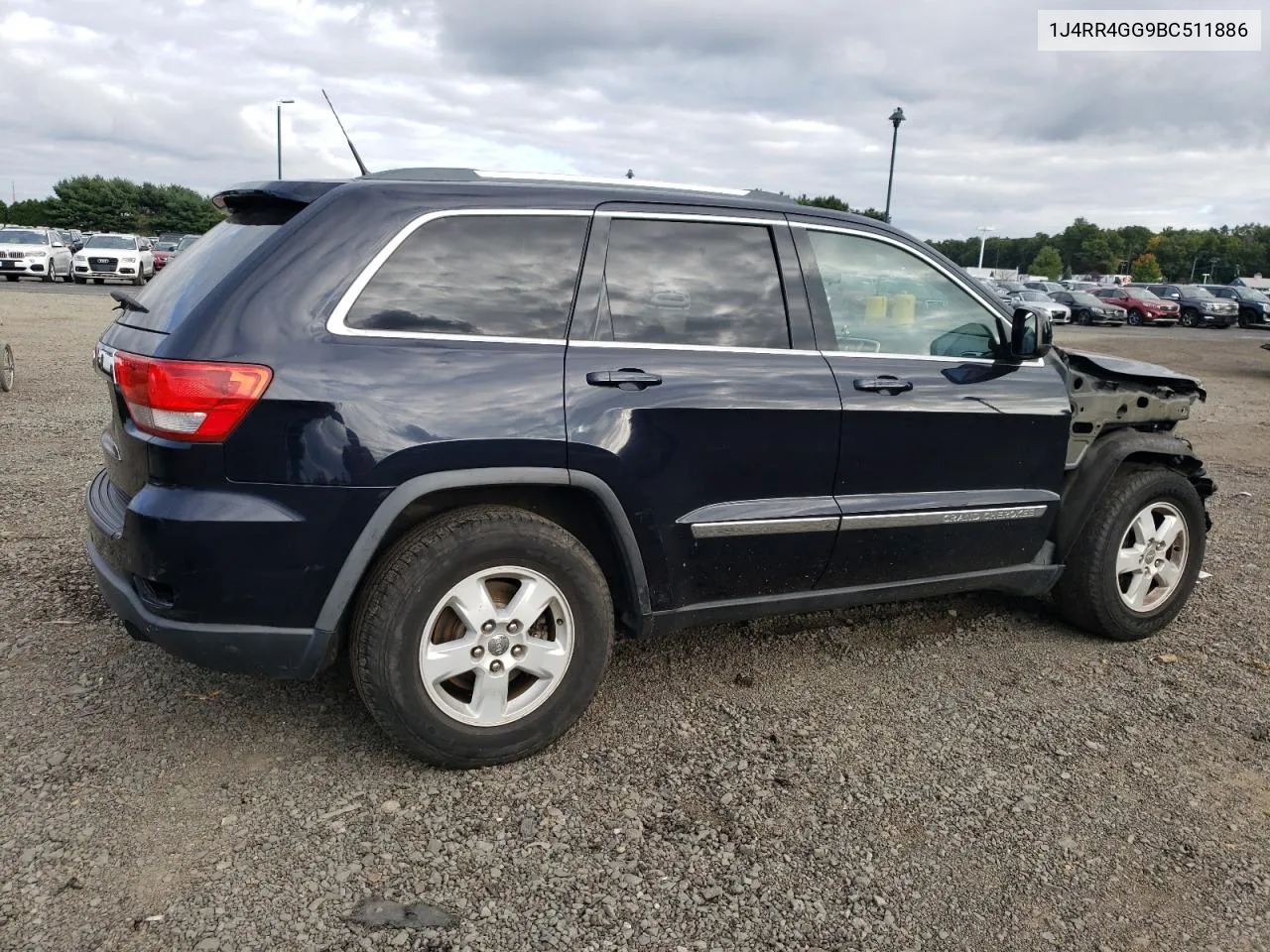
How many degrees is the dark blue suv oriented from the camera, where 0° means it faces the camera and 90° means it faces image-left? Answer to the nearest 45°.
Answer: approximately 225°

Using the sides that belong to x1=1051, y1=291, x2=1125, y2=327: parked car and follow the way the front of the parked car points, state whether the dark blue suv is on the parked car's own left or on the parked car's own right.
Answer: on the parked car's own right

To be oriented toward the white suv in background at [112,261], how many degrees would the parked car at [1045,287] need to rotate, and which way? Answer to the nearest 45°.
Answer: approximately 90° to its right

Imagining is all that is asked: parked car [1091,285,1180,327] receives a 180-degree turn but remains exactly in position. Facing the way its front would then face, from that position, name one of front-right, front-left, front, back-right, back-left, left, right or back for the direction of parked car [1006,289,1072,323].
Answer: left

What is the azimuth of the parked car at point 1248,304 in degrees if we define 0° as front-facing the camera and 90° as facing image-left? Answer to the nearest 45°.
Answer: approximately 315°

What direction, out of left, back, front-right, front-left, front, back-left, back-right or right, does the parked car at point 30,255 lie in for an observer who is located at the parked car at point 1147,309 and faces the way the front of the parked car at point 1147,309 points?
right
